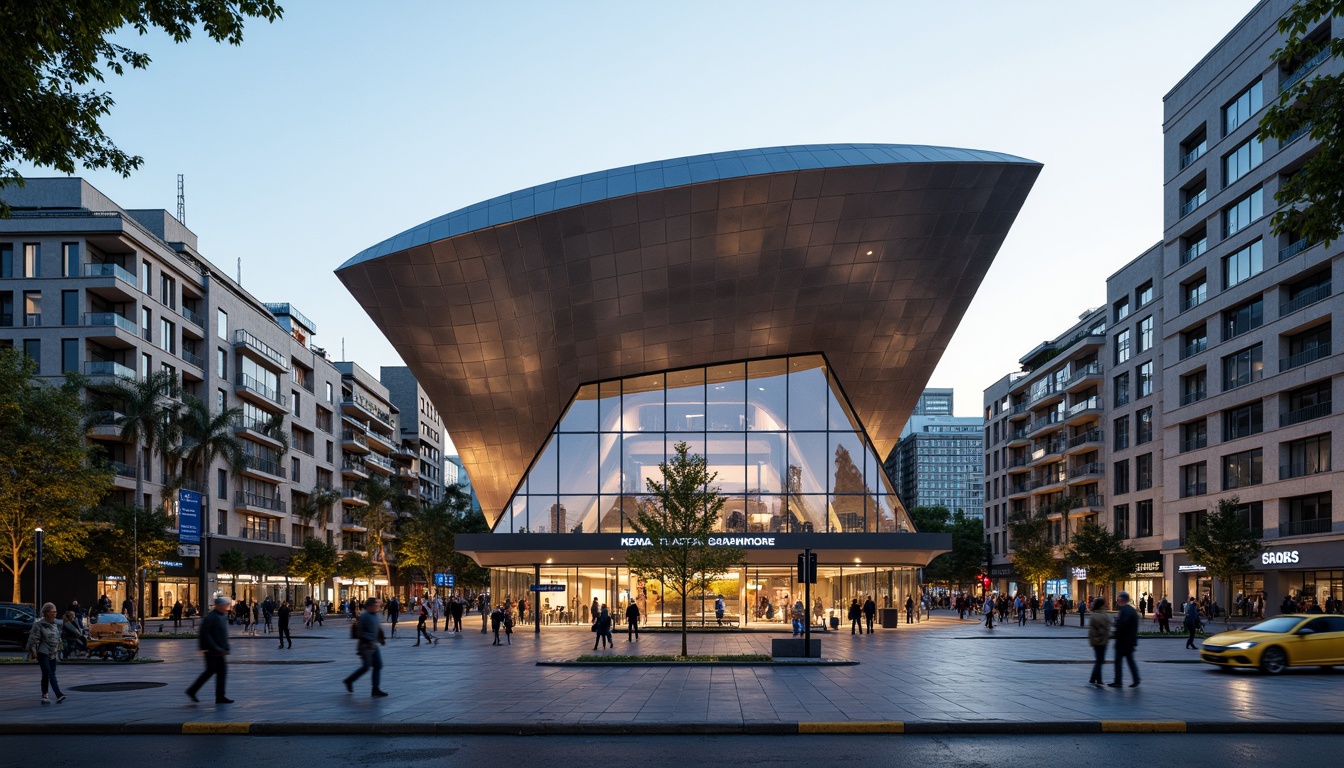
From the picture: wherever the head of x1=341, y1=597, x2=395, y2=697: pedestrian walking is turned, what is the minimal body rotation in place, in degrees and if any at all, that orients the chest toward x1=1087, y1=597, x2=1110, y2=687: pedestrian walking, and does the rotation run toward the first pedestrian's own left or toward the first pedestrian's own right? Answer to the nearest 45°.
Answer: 0° — they already face them

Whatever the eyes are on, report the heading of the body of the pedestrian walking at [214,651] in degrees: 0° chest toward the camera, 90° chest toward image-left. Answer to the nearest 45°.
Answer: approximately 270°

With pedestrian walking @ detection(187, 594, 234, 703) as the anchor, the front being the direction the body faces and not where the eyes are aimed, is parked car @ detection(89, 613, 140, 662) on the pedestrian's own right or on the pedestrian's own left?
on the pedestrian's own left

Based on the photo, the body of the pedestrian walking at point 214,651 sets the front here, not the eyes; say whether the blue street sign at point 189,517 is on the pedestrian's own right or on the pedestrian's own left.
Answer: on the pedestrian's own left

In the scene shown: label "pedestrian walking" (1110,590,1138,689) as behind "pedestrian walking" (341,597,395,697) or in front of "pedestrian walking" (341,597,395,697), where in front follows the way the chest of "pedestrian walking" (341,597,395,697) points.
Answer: in front
